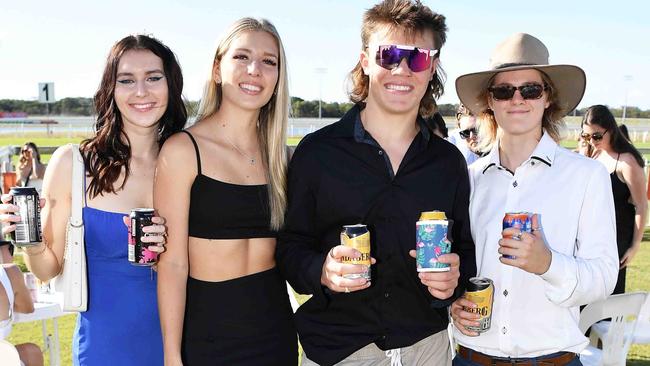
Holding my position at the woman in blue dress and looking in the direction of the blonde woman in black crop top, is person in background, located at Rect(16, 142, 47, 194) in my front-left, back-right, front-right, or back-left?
back-left

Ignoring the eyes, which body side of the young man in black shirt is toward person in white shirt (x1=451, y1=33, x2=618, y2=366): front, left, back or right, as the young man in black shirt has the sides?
left

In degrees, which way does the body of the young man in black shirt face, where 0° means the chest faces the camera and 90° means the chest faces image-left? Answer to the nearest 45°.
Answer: approximately 0°

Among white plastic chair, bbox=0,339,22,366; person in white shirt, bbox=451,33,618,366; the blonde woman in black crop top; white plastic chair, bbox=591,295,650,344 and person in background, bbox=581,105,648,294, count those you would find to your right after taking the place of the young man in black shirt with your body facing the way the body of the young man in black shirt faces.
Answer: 2

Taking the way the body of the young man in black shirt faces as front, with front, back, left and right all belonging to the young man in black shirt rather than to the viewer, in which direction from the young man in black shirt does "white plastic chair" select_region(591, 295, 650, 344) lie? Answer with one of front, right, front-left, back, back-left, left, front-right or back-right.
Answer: back-left

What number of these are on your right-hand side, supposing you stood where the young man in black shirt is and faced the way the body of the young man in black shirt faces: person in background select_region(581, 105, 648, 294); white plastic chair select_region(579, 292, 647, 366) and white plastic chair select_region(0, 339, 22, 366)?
1

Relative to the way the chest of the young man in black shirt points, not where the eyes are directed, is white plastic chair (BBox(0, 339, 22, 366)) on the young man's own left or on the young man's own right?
on the young man's own right

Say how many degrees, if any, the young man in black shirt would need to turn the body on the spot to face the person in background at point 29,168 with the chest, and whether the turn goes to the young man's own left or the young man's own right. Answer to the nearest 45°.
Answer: approximately 135° to the young man's own right

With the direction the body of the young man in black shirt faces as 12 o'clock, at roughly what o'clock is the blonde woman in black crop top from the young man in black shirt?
The blonde woman in black crop top is roughly at 3 o'clock from the young man in black shirt.

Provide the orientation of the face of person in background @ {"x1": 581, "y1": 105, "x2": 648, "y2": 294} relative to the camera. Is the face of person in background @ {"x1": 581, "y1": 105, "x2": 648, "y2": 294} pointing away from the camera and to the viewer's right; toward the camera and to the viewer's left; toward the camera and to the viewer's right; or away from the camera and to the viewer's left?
toward the camera and to the viewer's left

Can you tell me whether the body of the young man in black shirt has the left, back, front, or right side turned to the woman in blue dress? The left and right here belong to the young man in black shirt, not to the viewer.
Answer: right

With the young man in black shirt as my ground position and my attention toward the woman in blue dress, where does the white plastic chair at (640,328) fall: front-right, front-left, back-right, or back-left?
back-right

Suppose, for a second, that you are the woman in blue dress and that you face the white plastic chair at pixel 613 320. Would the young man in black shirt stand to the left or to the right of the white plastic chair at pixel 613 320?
right
